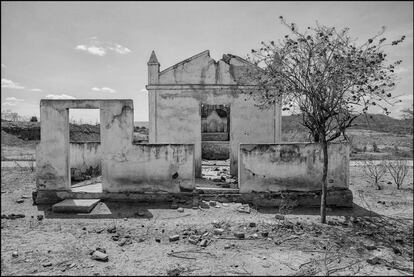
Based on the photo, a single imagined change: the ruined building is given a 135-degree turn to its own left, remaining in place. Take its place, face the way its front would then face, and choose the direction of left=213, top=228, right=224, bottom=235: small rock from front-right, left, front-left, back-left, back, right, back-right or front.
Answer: back-right

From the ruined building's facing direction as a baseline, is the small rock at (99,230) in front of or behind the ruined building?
in front

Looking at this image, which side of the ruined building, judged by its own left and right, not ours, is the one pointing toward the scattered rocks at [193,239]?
front

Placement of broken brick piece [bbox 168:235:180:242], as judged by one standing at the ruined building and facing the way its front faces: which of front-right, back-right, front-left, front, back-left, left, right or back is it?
front

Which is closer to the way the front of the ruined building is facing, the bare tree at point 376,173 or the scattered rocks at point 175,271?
the scattered rocks

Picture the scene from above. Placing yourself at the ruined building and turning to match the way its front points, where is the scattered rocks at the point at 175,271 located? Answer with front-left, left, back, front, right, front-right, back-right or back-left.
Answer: front

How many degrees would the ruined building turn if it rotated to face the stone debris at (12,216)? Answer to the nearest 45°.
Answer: approximately 45° to its right

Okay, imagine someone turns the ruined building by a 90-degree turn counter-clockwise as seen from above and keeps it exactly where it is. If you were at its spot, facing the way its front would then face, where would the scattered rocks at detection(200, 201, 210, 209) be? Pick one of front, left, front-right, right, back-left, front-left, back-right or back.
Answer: right

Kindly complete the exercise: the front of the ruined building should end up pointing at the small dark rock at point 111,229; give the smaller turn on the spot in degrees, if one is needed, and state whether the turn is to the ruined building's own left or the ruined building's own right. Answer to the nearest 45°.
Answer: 0° — it already faces it

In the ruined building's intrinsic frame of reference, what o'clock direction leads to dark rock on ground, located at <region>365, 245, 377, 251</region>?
The dark rock on ground is roughly at 11 o'clock from the ruined building.

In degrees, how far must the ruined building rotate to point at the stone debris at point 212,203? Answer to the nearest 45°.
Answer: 0° — it already faces it

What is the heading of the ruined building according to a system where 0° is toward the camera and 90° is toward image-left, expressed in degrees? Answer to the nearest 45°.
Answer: approximately 0°

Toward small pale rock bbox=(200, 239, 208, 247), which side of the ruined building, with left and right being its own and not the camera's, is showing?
front

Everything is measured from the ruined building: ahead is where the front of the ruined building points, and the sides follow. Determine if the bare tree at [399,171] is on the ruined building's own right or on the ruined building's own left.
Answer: on the ruined building's own left

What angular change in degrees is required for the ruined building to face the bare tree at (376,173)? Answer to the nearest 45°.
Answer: approximately 90° to its left

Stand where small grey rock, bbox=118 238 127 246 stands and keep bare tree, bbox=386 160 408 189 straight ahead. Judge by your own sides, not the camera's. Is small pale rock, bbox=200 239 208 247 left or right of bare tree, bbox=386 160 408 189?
right

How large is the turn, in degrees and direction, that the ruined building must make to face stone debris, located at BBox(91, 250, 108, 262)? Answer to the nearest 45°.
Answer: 0° — it already faces it
